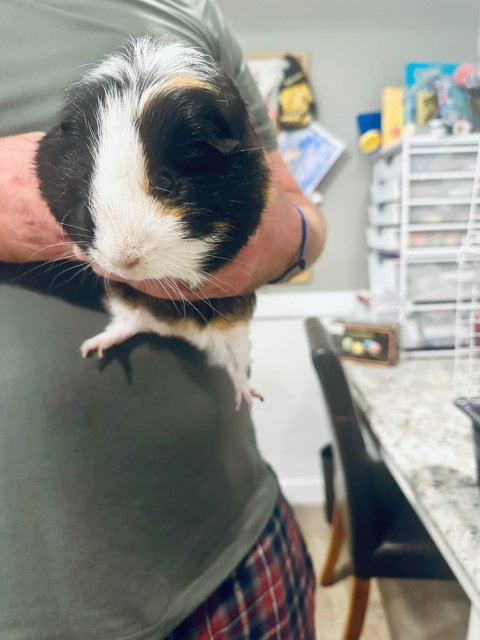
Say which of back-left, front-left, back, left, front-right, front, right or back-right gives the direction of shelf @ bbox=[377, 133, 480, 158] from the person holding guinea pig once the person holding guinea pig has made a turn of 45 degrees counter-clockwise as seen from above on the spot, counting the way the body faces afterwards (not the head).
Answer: left

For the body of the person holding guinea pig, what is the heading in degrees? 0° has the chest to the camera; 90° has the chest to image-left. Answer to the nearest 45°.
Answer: approximately 0°

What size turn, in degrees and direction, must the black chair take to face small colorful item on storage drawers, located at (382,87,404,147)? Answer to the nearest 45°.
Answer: approximately 90° to its left

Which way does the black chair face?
to the viewer's right

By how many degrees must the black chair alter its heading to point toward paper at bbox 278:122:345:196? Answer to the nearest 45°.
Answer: approximately 90° to its left

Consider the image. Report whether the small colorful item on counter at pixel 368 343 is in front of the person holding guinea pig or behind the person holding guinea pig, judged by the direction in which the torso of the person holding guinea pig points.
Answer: behind

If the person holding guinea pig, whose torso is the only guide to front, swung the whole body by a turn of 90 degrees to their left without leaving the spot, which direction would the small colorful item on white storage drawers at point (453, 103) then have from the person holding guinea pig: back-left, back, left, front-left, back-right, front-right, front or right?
front-left

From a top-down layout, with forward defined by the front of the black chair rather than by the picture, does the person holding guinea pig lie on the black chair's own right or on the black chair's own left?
on the black chair's own right
